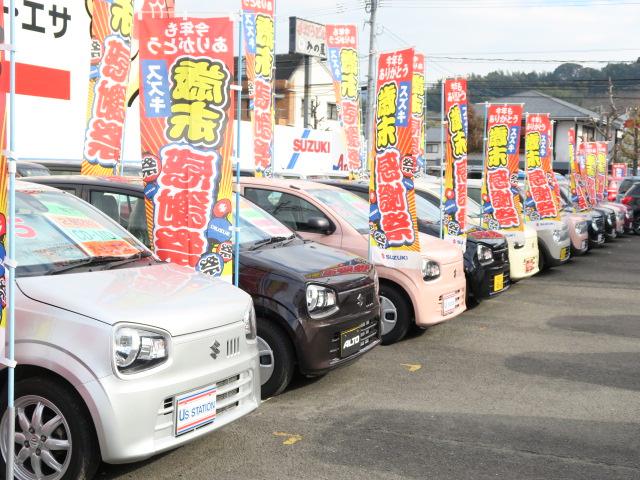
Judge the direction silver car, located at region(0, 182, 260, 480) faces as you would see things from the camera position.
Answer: facing the viewer and to the right of the viewer

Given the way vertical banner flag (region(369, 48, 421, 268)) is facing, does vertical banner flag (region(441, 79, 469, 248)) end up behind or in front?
behind

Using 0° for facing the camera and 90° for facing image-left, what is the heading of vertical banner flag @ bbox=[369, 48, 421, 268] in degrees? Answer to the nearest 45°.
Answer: approximately 0°

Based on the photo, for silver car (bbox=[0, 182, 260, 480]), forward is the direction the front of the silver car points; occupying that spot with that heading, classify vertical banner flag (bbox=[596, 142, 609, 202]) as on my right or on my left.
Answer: on my left

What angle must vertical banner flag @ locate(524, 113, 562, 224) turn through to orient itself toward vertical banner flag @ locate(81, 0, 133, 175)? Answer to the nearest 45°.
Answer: approximately 45° to its right
